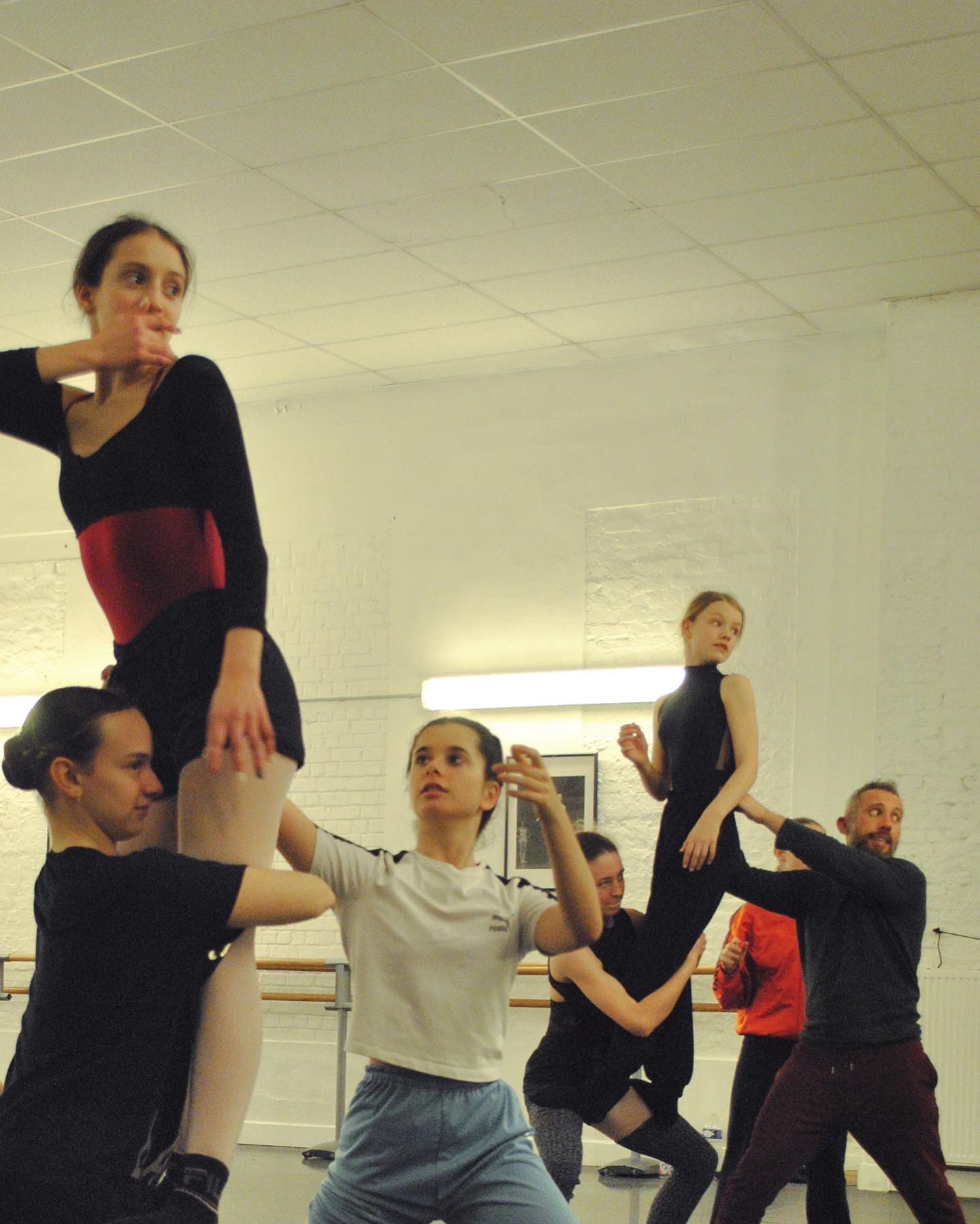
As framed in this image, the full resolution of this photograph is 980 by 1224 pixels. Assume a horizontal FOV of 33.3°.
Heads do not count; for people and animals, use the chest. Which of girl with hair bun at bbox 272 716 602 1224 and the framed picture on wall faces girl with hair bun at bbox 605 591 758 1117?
the framed picture on wall

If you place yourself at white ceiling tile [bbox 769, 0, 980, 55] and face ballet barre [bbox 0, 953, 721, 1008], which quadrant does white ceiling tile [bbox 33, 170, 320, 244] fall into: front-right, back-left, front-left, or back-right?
front-left

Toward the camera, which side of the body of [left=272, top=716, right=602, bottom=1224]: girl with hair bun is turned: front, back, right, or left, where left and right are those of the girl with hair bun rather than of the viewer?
front

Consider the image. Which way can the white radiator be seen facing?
toward the camera

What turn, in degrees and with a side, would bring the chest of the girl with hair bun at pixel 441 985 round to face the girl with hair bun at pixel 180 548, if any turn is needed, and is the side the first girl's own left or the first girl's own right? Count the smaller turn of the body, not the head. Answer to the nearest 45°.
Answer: approximately 45° to the first girl's own right

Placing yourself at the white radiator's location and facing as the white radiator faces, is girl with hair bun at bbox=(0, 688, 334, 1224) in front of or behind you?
in front

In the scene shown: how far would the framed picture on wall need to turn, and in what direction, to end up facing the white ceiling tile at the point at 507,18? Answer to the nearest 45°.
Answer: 0° — it already faces it

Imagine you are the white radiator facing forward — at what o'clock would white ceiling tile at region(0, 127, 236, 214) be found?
The white ceiling tile is roughly at 2 o'clock from the white radiator.

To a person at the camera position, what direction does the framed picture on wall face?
facing the viewer

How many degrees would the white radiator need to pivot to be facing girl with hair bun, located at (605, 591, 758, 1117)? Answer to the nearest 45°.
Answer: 0° — it already faces them

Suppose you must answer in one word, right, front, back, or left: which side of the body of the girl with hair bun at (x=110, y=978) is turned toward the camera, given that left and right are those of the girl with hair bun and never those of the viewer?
right

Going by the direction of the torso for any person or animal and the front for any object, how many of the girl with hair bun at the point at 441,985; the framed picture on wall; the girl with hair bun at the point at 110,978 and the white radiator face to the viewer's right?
1
